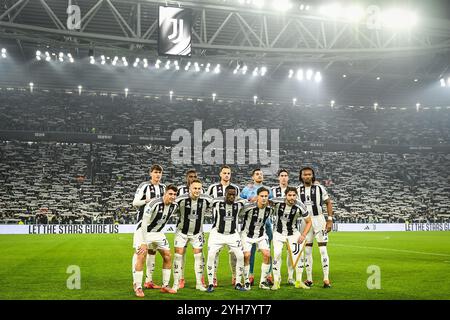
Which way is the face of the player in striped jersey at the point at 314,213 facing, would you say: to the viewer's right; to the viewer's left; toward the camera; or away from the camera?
toward the camera

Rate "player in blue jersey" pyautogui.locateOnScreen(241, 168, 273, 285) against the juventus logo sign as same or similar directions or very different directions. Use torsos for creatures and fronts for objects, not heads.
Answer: same or similar directions

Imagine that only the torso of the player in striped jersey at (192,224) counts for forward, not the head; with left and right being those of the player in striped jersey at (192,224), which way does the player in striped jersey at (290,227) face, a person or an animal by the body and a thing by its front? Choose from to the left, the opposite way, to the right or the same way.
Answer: the same way

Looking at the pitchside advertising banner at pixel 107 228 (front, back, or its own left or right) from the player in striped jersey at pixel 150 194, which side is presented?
front

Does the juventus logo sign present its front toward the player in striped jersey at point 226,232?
yes

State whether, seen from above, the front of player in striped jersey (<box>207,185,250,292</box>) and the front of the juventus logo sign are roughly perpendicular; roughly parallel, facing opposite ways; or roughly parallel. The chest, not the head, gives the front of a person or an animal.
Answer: roughly parallel

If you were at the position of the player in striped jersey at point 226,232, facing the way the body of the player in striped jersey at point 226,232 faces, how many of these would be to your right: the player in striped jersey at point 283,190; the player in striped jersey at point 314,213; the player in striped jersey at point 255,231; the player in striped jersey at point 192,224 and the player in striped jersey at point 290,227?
1

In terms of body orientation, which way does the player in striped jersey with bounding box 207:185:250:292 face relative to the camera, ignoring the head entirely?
toward the camera

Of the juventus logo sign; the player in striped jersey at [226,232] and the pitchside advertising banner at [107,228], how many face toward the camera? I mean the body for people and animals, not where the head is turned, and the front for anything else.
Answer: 3

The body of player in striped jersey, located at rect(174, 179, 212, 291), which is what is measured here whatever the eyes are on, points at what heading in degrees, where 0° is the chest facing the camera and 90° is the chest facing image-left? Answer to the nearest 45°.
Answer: approximately 0°

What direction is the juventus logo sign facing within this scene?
toward the camera

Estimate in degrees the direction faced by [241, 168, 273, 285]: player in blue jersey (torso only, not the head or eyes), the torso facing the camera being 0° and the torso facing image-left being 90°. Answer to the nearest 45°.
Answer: approximately 0°

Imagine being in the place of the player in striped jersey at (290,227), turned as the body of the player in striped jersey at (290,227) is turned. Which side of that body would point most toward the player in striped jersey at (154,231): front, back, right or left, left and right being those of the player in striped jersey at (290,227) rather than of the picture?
right

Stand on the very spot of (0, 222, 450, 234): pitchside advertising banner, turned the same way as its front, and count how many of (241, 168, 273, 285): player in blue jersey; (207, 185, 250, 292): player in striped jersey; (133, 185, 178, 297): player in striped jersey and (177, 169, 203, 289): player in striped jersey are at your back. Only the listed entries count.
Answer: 0

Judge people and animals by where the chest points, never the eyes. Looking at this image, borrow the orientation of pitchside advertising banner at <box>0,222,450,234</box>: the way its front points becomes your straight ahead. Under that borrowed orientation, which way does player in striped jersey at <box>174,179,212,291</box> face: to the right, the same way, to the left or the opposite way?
the same way

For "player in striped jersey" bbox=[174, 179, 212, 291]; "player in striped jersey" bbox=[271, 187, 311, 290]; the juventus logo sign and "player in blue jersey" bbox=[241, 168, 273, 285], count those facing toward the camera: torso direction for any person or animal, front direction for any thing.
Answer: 4

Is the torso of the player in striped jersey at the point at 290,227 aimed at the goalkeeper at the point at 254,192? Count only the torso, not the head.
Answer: no

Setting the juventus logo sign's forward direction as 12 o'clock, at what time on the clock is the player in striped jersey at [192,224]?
The player in striped jersey is roughly at 12 o'clock from the juventus logo sign.

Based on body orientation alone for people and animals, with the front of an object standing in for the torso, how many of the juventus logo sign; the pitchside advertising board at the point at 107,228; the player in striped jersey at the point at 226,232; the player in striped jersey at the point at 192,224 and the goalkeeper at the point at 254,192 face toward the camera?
5
